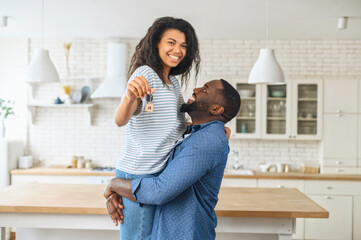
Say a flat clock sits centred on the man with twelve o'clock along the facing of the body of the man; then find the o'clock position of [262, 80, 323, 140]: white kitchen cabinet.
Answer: The white kitchen cabinet is roughly at 4 o'clock from the man.

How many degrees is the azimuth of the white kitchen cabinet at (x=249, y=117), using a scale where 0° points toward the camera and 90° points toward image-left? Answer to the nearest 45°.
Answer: approximately 0°

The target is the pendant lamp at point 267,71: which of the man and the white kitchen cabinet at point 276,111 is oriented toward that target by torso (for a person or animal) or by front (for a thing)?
the white kitchen cabinet

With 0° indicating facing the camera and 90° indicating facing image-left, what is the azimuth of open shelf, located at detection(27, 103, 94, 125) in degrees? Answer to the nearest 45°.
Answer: approximately 0°

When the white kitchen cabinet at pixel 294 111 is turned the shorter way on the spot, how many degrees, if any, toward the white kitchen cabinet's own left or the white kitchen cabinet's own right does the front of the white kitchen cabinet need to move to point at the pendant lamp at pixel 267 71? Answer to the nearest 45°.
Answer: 0° — it already faces it

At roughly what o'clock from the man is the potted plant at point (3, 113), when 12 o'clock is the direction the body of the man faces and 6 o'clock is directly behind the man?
The potted plant is roughly at 2 o'clock from the man.

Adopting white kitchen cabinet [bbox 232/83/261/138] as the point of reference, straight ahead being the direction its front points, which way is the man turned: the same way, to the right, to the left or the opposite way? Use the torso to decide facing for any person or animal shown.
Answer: to the right

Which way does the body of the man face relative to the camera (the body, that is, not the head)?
to the viewer's left

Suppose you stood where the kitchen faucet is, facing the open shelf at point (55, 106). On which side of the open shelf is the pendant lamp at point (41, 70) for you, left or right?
left

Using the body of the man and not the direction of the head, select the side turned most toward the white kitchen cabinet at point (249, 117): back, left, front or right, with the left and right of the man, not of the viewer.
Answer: right

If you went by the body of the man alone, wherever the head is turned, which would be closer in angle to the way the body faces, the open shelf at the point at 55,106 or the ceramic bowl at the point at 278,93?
the open shelf

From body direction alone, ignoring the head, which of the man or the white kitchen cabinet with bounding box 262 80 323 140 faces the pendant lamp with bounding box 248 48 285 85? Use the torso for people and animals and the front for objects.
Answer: the white kitchen cabinet
